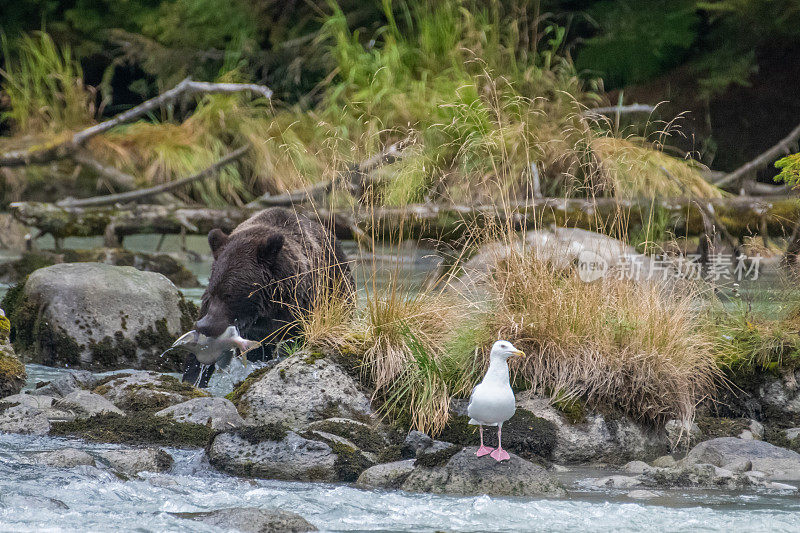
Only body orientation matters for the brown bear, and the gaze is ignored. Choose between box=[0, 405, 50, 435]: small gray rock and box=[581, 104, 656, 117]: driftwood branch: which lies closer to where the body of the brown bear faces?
the small gray rock

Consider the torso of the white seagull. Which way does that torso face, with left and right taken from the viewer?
facing the viewer and to the right of the viewer

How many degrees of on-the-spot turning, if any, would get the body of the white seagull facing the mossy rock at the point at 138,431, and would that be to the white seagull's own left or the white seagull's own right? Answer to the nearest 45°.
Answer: approximately 135° to the white seagull's own right

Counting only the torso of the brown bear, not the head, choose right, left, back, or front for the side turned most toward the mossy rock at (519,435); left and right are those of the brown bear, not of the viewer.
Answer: left

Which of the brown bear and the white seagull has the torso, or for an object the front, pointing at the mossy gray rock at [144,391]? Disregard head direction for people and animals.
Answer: the brown bear

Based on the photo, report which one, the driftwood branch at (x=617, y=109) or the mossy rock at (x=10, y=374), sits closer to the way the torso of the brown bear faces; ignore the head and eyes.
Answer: the mossy rock

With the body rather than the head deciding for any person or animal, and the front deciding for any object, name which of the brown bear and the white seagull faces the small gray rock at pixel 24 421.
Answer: the brown bear

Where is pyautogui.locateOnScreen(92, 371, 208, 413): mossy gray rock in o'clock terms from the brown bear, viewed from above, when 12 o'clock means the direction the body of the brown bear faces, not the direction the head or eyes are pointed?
The mossy gray rock is roughly at 12 o'clock from the brown bear.

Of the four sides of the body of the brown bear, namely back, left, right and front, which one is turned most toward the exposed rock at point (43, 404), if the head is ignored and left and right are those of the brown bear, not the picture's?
front

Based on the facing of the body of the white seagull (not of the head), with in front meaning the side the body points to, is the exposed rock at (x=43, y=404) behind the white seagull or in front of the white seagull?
behind

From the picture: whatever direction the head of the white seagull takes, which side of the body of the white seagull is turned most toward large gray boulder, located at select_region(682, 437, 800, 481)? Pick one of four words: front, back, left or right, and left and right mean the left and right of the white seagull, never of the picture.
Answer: left

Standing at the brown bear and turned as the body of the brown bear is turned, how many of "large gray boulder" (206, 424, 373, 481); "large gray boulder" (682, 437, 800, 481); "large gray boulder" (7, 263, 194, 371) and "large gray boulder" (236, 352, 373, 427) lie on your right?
1

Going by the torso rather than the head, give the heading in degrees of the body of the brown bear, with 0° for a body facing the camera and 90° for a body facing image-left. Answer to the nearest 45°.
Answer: approximately 45°

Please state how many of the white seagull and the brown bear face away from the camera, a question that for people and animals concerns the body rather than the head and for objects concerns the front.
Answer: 0

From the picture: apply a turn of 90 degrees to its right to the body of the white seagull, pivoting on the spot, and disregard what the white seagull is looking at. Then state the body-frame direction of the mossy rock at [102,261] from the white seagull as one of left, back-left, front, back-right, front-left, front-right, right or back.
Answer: right
